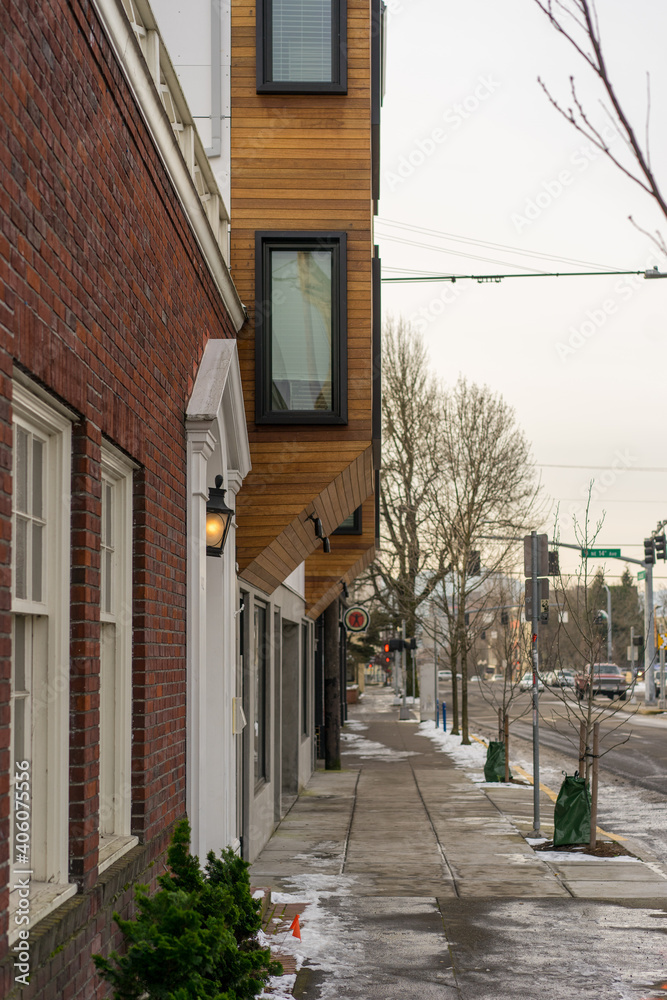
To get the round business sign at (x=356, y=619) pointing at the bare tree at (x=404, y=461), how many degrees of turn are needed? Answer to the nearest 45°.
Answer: approximately 180°

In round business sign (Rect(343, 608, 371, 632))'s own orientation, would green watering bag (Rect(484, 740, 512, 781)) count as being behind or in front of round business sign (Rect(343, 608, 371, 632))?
in front

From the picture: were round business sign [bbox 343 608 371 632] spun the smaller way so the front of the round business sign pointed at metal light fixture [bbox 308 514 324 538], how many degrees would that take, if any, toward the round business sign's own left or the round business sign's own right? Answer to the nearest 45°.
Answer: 0° — it already faces it

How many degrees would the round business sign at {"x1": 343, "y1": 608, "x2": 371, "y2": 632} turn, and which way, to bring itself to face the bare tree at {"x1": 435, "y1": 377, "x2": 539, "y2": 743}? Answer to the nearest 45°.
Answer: approximately 90° to its left

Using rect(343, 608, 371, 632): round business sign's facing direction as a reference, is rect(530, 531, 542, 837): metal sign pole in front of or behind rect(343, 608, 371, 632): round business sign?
in front

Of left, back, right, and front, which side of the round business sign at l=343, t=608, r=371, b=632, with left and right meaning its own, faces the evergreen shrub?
front

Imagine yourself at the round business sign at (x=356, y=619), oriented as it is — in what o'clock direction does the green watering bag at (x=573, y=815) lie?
The green watering bag is roughly at 12 o'clock from the round business sign.

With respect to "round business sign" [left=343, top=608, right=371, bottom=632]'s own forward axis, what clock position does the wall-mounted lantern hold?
The wall-mounted lantern is roughly at 12 o'clock from the round business sign.

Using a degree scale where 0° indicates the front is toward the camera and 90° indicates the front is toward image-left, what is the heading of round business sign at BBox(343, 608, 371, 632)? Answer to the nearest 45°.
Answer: approximately 0°
